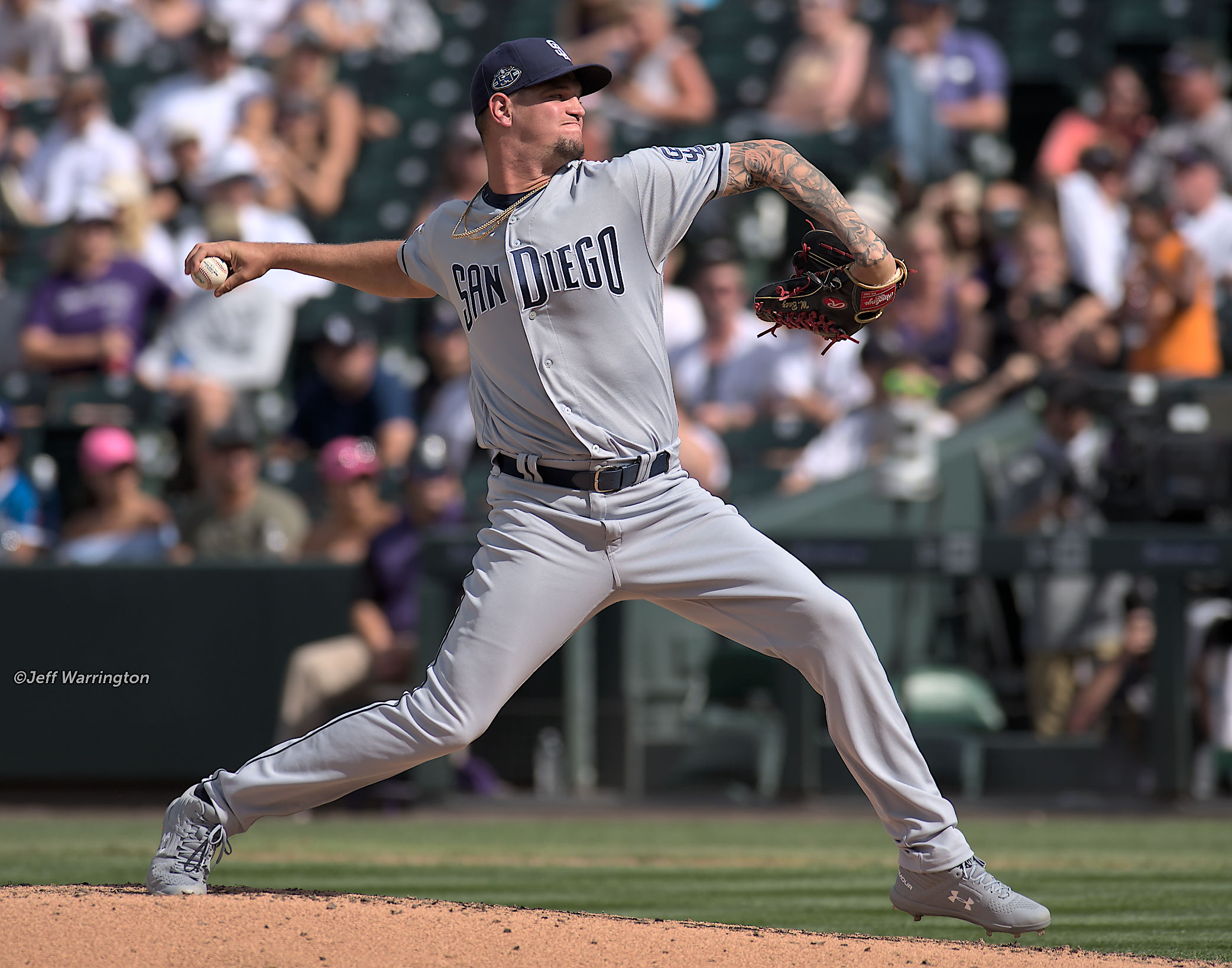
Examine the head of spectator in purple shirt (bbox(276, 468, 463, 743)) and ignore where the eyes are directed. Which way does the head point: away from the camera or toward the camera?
toward the camera

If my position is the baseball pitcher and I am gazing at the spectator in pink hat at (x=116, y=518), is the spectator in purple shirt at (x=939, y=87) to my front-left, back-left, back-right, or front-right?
front-right

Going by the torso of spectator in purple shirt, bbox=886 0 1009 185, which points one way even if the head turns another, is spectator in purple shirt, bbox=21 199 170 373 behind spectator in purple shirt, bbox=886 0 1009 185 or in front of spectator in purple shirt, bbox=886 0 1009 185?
in front

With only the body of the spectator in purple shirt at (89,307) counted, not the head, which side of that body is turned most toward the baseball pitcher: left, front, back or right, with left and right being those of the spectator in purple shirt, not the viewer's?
front

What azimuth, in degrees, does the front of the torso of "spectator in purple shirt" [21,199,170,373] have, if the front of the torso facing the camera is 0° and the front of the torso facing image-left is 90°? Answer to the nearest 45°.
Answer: approximately 0°

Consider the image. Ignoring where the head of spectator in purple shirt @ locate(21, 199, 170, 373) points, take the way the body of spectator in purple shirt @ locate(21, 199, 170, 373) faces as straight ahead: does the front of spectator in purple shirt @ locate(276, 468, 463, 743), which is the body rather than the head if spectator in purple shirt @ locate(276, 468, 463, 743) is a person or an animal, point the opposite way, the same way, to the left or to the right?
to the right

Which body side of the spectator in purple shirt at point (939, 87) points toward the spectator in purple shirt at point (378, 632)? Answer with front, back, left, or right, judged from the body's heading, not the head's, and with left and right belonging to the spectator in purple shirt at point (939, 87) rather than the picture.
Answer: front

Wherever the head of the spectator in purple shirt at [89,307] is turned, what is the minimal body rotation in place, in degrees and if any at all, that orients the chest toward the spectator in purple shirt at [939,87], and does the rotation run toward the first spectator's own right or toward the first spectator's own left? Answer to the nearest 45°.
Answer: approximately 90° to the first spectator's own left

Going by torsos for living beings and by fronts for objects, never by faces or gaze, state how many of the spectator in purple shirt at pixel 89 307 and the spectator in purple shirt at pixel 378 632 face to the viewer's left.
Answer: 1

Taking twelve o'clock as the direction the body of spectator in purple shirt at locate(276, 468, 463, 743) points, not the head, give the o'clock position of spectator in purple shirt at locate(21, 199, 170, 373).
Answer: spectator in purple shirt at locate(21, 199, 170, 373) is roughly at 2 o'clock from spectator in purple shirt at locate(276, 468, 463, 743).

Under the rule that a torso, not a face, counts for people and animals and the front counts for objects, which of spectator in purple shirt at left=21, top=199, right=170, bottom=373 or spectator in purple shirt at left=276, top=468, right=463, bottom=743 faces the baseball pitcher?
spectator in purple shirt at left=21, top=199, right=170, bottom=373

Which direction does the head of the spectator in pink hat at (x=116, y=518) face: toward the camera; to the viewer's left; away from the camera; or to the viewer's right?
toward the camera

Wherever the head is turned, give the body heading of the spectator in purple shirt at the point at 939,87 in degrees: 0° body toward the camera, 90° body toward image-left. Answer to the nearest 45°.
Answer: approximately 45°

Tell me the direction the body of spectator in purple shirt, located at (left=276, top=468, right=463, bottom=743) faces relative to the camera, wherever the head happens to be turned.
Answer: to the viewer's left

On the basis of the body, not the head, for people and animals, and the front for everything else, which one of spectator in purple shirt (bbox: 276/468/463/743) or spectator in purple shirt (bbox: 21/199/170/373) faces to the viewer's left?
spectator in purple shirt (bbox: 276/468/463/743)
